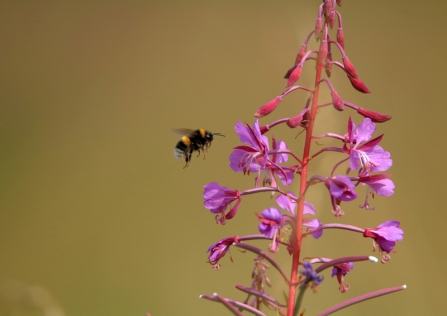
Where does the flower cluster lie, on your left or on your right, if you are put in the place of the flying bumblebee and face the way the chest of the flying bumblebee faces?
on your right

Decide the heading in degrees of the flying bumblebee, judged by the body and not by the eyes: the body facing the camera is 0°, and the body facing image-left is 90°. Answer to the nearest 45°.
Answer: approximately 270°
